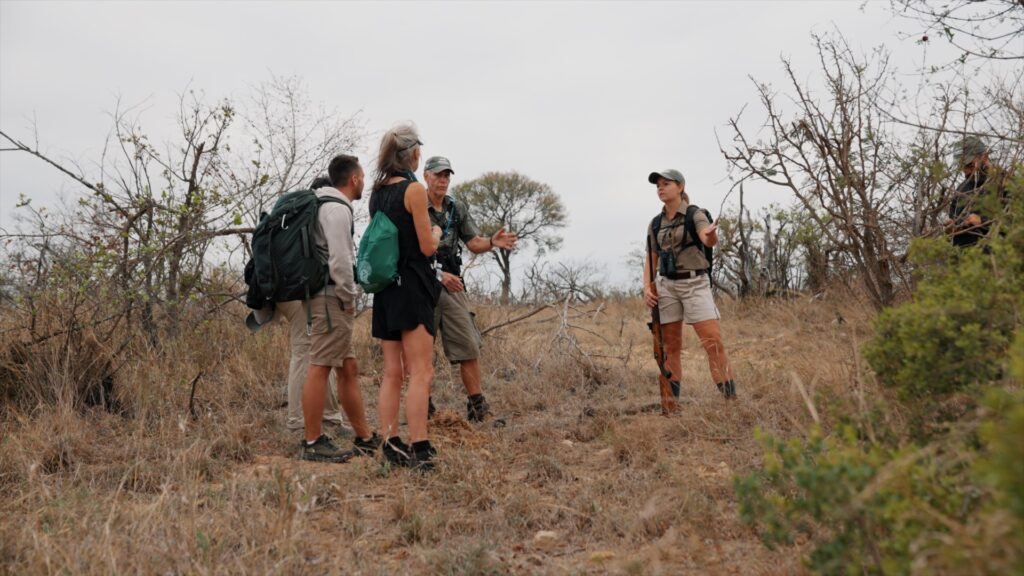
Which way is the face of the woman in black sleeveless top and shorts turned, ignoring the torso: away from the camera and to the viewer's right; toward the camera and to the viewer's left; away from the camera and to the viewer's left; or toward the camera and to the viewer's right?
away from the camera and to the viewer's right

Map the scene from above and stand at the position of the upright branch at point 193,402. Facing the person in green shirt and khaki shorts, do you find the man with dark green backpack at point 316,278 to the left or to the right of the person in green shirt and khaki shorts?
right

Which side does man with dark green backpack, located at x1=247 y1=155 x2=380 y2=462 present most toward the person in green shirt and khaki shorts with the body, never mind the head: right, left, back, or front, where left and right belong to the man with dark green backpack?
front

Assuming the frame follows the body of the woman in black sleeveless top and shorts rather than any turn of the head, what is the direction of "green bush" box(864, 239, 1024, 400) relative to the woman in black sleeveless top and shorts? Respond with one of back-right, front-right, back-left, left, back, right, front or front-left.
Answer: right

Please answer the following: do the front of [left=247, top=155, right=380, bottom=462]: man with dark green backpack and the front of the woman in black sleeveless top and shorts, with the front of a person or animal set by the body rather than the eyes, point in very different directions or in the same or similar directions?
same or similar directions

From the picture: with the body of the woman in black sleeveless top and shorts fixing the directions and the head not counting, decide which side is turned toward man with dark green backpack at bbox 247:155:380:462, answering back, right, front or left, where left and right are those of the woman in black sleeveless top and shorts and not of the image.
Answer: left

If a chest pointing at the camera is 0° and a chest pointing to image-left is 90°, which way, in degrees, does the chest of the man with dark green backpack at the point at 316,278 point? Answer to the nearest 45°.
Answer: approximately 225°

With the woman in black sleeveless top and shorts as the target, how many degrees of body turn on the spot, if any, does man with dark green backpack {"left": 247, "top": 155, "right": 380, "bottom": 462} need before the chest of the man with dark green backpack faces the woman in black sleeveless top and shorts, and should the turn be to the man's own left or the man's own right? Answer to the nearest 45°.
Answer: approximately 90° to the man's own right

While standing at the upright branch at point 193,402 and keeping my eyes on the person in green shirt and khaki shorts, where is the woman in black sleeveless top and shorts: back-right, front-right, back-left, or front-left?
front-right

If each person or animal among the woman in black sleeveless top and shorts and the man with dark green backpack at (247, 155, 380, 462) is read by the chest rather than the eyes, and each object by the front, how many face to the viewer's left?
0

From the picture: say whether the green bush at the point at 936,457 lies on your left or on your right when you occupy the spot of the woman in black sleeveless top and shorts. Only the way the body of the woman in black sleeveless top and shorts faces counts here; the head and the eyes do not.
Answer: on your right

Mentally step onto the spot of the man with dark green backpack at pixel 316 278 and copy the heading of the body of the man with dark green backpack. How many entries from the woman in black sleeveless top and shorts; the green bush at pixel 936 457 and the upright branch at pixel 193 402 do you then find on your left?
1

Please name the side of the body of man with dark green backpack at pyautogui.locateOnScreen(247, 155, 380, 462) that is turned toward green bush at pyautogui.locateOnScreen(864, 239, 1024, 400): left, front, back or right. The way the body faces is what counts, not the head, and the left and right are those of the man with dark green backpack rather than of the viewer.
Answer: front

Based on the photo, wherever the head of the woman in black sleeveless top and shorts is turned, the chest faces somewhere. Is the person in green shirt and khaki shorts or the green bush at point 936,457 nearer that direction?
the person in green shirt and khaki shorts

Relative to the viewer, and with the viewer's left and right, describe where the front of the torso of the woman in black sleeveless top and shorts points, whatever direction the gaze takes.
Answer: facing away from the viewer and to the right of the viewer
